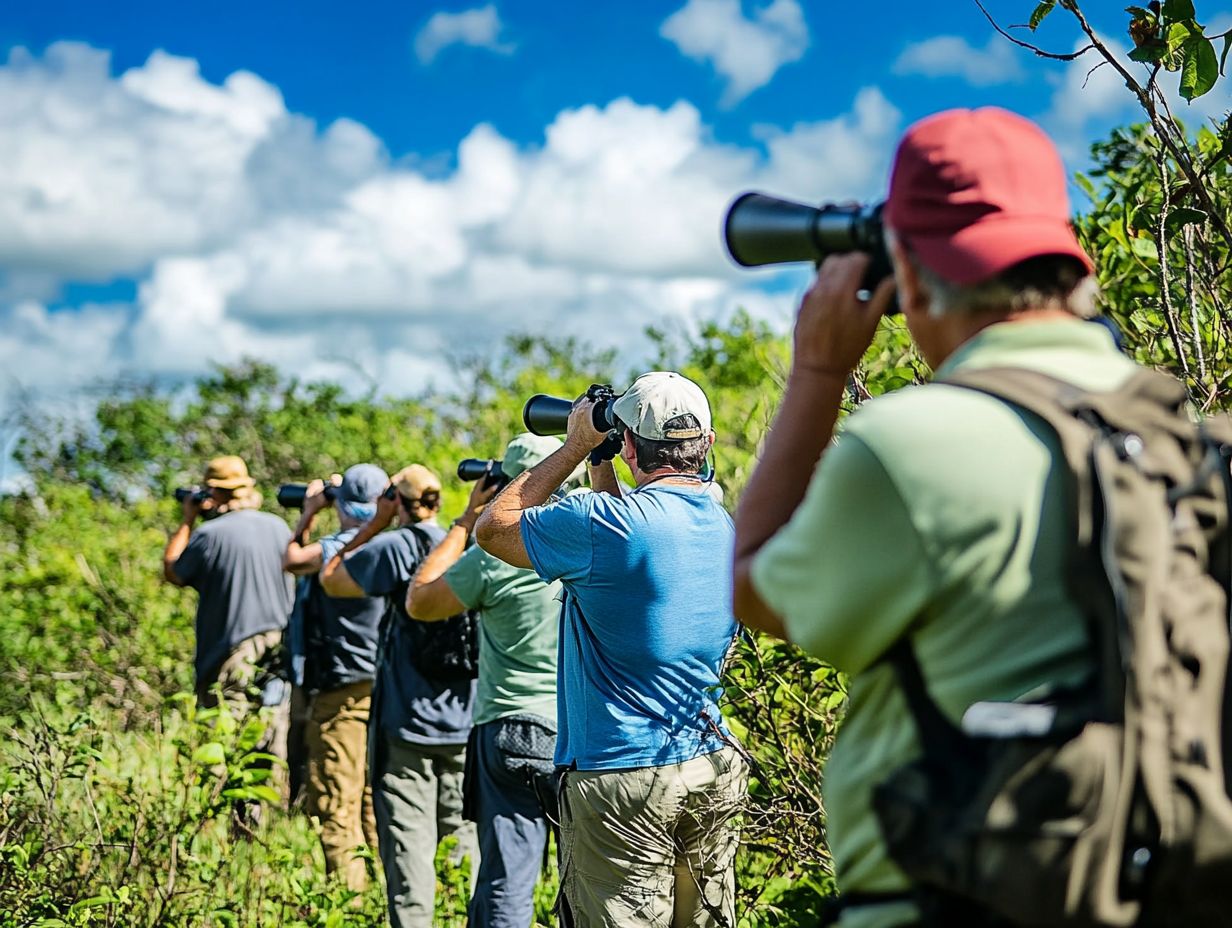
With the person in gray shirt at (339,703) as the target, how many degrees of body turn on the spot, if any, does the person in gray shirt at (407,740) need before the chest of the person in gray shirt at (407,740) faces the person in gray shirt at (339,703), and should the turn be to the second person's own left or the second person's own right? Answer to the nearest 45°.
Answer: approximately 45° to the second person's own right

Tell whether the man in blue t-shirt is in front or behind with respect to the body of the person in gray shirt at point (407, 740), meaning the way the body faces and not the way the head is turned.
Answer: behind

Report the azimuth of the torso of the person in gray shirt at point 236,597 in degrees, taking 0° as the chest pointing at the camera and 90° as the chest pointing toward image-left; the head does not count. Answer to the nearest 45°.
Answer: approximately 135°

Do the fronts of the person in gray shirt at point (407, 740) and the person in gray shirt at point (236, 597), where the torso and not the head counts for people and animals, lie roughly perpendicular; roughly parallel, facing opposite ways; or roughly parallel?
roughly parallel

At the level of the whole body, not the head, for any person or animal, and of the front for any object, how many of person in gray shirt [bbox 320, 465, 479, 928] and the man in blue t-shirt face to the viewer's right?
0

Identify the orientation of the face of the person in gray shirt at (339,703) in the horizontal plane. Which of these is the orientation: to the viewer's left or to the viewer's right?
to the viewer's left

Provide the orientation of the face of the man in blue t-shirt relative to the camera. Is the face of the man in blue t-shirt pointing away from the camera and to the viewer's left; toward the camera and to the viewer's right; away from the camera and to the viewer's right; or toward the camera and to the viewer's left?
away from the camera and to the viewer's left

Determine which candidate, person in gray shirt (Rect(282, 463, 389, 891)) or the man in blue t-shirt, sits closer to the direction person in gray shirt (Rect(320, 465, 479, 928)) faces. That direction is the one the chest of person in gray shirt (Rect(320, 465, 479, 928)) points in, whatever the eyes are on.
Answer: the person in gray shirt

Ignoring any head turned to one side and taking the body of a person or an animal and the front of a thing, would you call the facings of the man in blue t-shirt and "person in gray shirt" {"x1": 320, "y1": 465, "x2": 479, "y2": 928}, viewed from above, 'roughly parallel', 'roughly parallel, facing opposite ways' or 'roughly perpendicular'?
roughly parallel

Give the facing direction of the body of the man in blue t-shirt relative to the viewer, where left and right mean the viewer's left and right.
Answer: facing away from the viewer and to the left of the viewer

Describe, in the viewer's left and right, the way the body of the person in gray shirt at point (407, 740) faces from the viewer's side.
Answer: facing away from the viewer and to the left of the viewer
